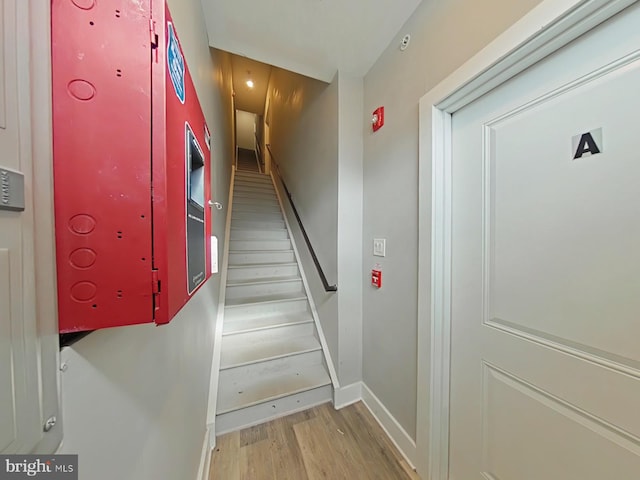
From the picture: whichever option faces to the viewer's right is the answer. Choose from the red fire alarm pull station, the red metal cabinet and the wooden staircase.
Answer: the red metal cabinet

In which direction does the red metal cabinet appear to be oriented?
to the viewer's right

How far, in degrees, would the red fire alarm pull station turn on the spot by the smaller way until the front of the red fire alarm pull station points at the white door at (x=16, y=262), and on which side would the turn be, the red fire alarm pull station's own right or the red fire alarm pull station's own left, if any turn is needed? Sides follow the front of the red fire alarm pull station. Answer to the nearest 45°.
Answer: approximately 45° to the red fire alarm pull station's own left

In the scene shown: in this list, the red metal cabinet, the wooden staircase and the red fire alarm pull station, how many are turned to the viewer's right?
1

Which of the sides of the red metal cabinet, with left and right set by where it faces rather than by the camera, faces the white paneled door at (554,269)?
front

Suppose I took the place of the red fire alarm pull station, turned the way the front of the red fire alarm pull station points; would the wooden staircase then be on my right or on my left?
on my right

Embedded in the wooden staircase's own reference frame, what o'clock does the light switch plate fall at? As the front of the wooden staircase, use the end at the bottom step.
The light switch plate is roughly at 10 o'clock from the wooden staircase.

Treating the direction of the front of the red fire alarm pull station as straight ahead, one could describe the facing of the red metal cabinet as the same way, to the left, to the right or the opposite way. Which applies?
the opposite way

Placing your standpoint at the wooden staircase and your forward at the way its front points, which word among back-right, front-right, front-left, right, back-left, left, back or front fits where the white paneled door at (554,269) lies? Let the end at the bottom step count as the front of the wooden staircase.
front-left

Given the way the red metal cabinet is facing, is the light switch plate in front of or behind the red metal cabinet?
in front

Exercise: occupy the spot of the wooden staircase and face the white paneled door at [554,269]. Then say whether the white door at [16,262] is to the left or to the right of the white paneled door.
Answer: right

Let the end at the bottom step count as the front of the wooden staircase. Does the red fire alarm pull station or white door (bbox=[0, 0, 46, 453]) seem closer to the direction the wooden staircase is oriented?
the white door

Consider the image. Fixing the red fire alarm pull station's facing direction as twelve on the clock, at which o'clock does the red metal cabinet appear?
The red metal cabinet is roughly at 11 o'clock from the red fire alarm pull station.

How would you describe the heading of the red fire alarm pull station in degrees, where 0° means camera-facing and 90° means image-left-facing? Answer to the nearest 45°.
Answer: approximately 45°

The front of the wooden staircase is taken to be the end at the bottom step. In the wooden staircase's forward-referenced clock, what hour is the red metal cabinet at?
The red metal cabinet is roughly at 12 o'clock from the wooden staircase.

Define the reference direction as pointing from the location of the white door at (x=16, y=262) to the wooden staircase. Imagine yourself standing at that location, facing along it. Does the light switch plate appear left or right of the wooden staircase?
right
